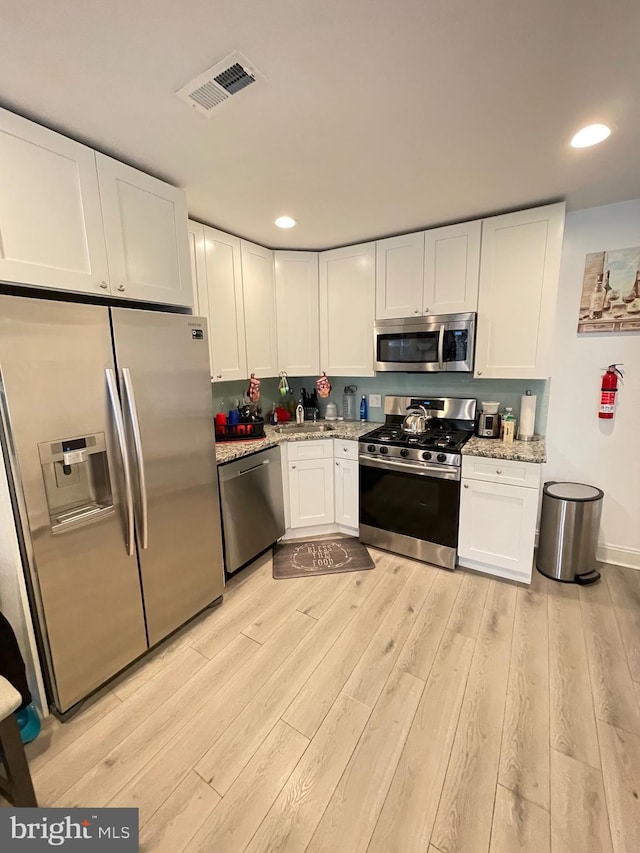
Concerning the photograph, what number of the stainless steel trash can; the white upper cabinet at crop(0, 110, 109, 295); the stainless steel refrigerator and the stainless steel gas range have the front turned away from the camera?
0

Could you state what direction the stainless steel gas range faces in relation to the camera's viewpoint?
facing the viewer and to the left of the viewer

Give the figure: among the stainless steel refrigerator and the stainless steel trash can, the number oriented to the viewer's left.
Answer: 0

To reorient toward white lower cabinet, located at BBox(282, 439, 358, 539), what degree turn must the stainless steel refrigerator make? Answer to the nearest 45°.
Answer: approximately 45° to its left

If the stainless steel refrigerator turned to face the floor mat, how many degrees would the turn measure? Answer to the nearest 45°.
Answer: approximately 45° to its left

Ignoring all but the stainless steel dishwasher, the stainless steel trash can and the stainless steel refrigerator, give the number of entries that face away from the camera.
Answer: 0

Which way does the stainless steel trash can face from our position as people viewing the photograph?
facing the viewer and to the right of the viewer

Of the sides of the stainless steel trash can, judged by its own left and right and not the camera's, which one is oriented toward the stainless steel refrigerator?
right

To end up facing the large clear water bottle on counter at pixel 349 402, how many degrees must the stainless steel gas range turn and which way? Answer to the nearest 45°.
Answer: approximately 90° to its right

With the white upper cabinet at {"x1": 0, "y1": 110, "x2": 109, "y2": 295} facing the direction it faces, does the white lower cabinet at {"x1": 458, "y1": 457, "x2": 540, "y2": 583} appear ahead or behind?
ahead

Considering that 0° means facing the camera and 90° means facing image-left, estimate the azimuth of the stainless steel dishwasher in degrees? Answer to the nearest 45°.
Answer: approximately 315°
